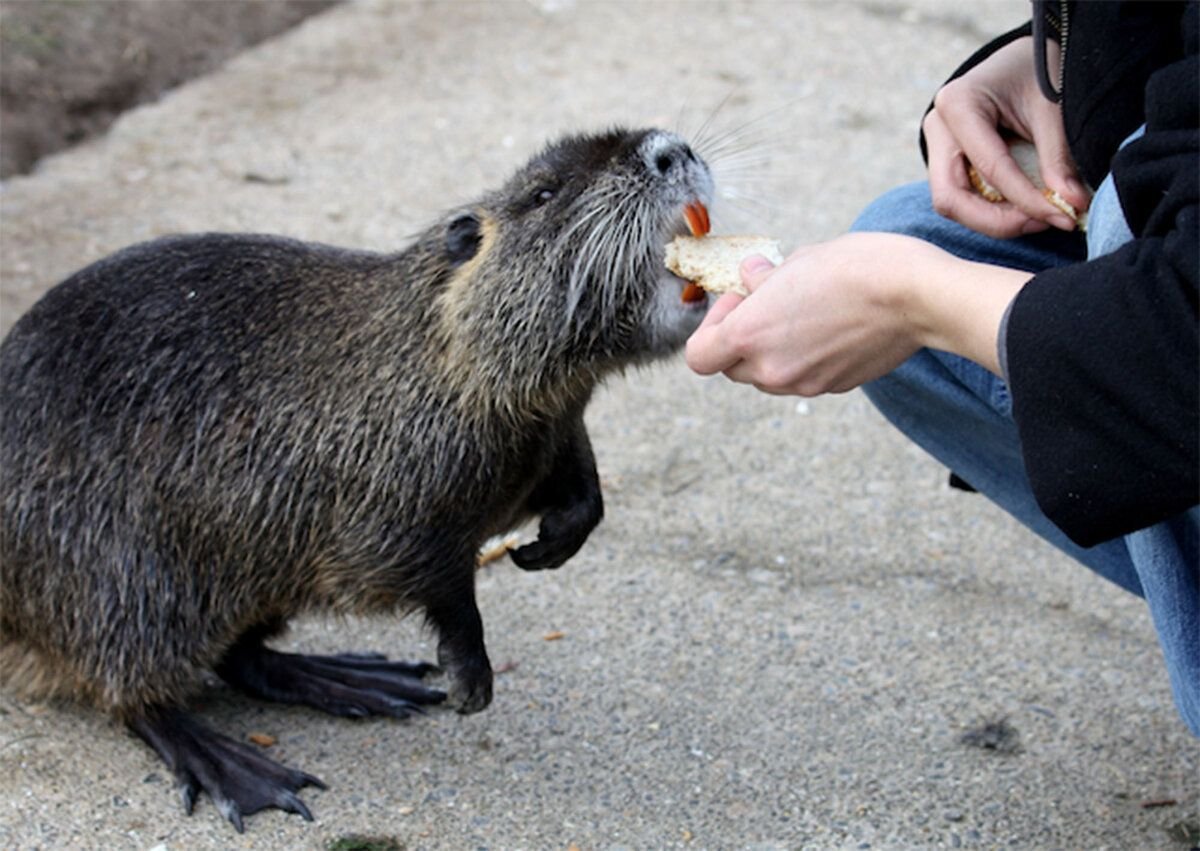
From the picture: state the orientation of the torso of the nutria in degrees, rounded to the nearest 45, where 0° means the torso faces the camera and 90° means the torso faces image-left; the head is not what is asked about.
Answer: approximately 270°
